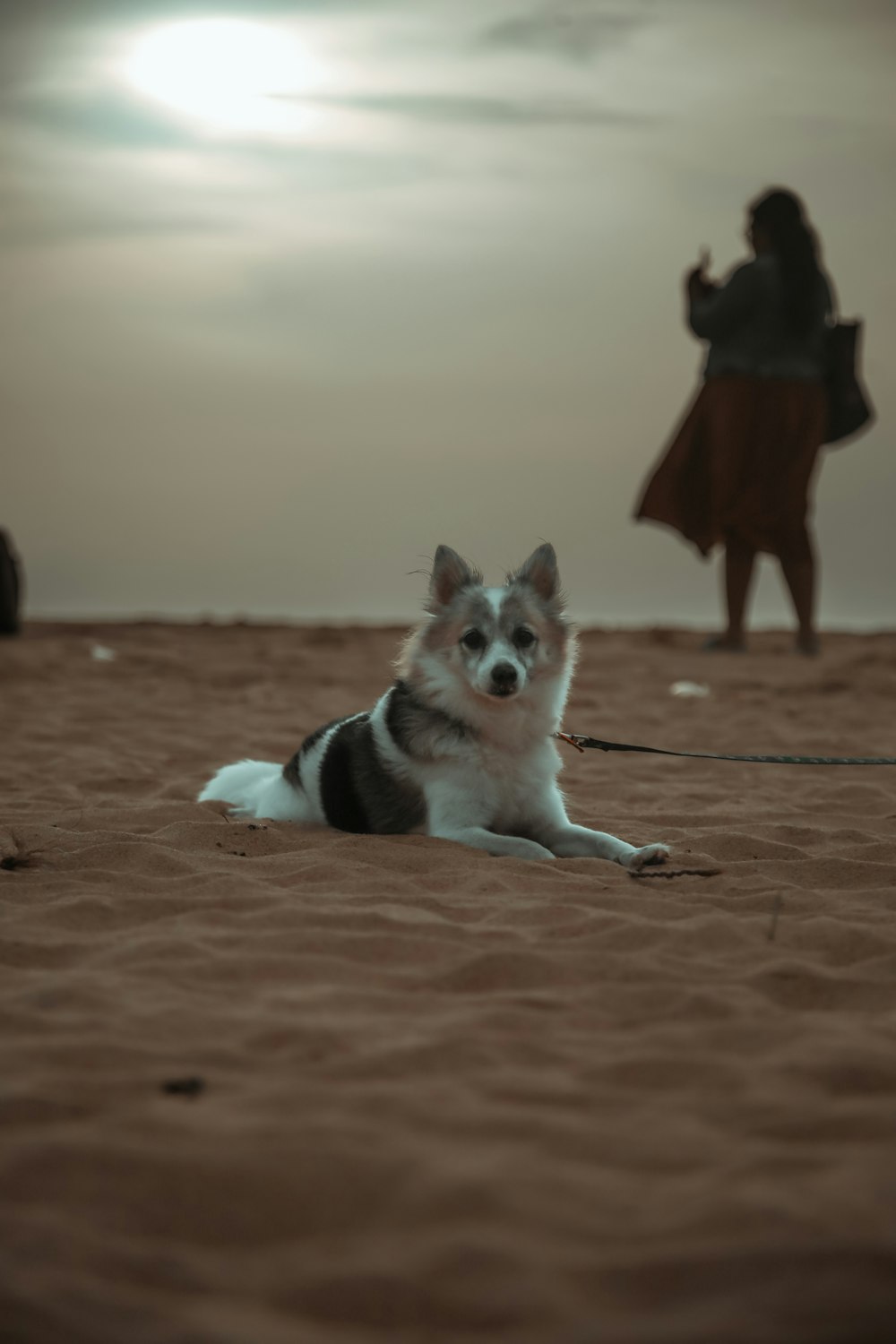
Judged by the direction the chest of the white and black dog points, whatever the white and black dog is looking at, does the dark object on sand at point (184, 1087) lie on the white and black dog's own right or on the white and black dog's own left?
on the white and black dog's own right

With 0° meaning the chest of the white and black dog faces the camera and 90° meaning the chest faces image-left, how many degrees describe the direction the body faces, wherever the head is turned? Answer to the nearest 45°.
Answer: approximately 315°

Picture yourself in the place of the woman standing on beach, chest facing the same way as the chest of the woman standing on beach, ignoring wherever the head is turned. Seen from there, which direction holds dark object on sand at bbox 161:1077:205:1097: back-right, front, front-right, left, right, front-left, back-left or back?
back-left

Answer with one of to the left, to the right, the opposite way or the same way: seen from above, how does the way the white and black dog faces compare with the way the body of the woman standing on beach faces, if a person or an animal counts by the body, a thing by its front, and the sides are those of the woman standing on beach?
the opposite way

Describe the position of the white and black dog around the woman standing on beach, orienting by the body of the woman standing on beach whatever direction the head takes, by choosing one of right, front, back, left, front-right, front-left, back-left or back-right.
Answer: back-left

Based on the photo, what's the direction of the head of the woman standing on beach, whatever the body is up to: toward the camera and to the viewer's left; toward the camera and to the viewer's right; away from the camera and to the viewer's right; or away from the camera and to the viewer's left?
away from the camera and to the viewer's left

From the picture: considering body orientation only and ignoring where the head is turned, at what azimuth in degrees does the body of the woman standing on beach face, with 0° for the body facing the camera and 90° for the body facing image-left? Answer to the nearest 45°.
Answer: approximately 135°

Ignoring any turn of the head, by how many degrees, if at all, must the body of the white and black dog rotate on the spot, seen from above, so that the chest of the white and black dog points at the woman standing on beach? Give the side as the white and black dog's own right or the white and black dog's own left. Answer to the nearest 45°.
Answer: approximately 135° to the white and black dog's own left
